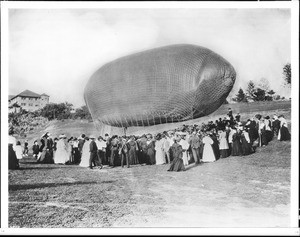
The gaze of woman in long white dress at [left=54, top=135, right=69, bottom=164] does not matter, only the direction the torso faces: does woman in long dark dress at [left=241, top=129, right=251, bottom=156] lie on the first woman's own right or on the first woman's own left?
on the first woman's own right

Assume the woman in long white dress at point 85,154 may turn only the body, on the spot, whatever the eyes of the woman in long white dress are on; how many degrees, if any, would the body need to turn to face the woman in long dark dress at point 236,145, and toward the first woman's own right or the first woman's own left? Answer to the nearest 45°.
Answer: approximately 45° to the first woman's own right

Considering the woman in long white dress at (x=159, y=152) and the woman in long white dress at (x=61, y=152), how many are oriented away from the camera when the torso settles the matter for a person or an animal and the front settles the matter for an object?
2

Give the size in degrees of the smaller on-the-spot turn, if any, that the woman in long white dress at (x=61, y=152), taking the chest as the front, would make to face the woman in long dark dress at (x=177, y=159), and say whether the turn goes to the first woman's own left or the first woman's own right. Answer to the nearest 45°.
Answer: approximately 90° to the first woman's own right

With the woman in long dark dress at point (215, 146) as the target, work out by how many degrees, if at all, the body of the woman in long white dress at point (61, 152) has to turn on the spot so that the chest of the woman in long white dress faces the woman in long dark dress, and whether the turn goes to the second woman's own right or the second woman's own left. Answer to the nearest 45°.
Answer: approximately 90° to the second woman's own right

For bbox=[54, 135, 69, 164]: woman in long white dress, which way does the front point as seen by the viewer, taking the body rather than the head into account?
away from the camera

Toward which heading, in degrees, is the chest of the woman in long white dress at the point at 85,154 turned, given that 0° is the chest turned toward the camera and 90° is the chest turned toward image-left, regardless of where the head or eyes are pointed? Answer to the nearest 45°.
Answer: approximately 225°

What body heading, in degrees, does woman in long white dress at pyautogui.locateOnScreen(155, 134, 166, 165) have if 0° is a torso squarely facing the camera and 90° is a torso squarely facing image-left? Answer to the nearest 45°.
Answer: approximately 180°

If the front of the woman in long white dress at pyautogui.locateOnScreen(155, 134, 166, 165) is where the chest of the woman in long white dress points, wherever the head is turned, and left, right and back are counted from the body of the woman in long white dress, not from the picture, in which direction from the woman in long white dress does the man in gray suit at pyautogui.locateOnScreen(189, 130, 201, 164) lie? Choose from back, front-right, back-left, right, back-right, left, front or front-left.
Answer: right

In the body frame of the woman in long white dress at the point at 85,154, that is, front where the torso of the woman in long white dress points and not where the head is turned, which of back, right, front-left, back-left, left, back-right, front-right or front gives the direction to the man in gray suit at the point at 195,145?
front-right
